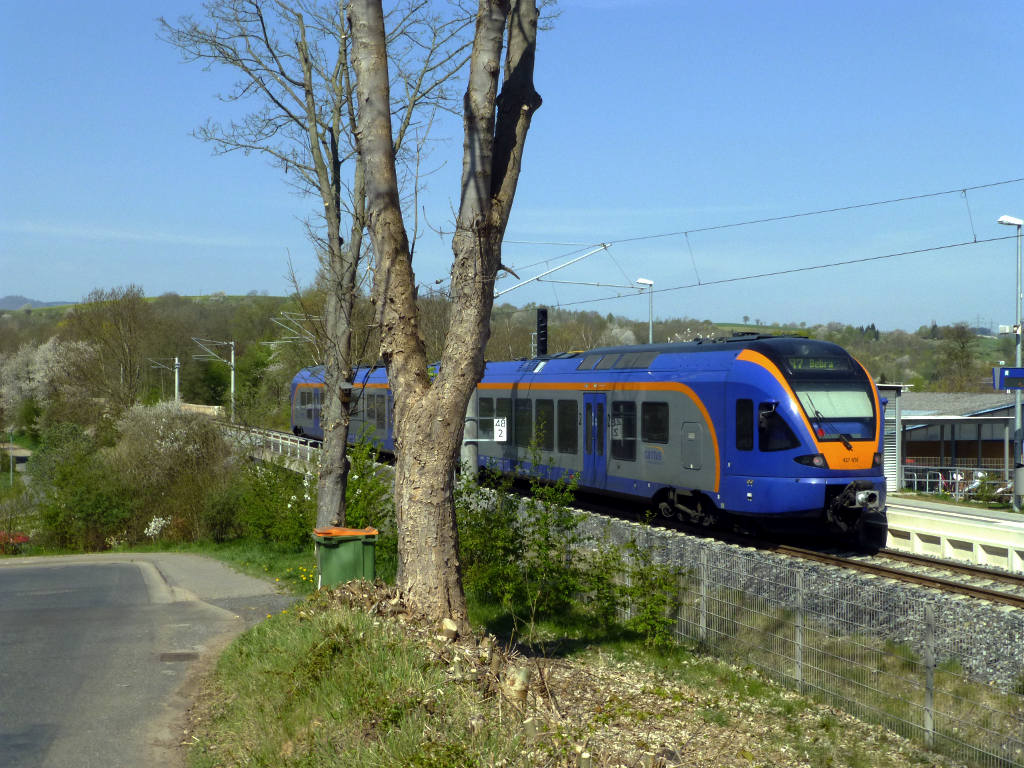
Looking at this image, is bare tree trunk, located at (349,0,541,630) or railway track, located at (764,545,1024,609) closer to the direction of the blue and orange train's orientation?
the railway track

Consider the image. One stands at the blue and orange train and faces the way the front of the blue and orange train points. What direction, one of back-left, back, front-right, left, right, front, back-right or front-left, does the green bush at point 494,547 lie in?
right

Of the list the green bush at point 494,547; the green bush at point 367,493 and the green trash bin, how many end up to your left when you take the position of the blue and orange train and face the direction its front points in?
0

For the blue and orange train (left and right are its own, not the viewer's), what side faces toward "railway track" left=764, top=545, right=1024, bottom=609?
front

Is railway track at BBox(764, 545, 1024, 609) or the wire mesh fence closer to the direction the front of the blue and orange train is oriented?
the railway track

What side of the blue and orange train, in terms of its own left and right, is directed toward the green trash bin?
right

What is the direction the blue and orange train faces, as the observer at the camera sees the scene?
facing the viewer and to the right of the viewer

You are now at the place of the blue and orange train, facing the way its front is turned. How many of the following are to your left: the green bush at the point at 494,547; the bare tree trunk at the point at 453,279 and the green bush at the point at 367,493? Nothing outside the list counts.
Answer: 0

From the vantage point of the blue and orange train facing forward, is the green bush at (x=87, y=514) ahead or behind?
behind

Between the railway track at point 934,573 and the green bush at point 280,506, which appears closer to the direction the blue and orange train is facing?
the railway track

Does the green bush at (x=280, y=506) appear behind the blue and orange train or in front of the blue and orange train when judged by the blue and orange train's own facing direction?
behind

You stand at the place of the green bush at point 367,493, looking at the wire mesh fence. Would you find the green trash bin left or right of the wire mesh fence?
right
